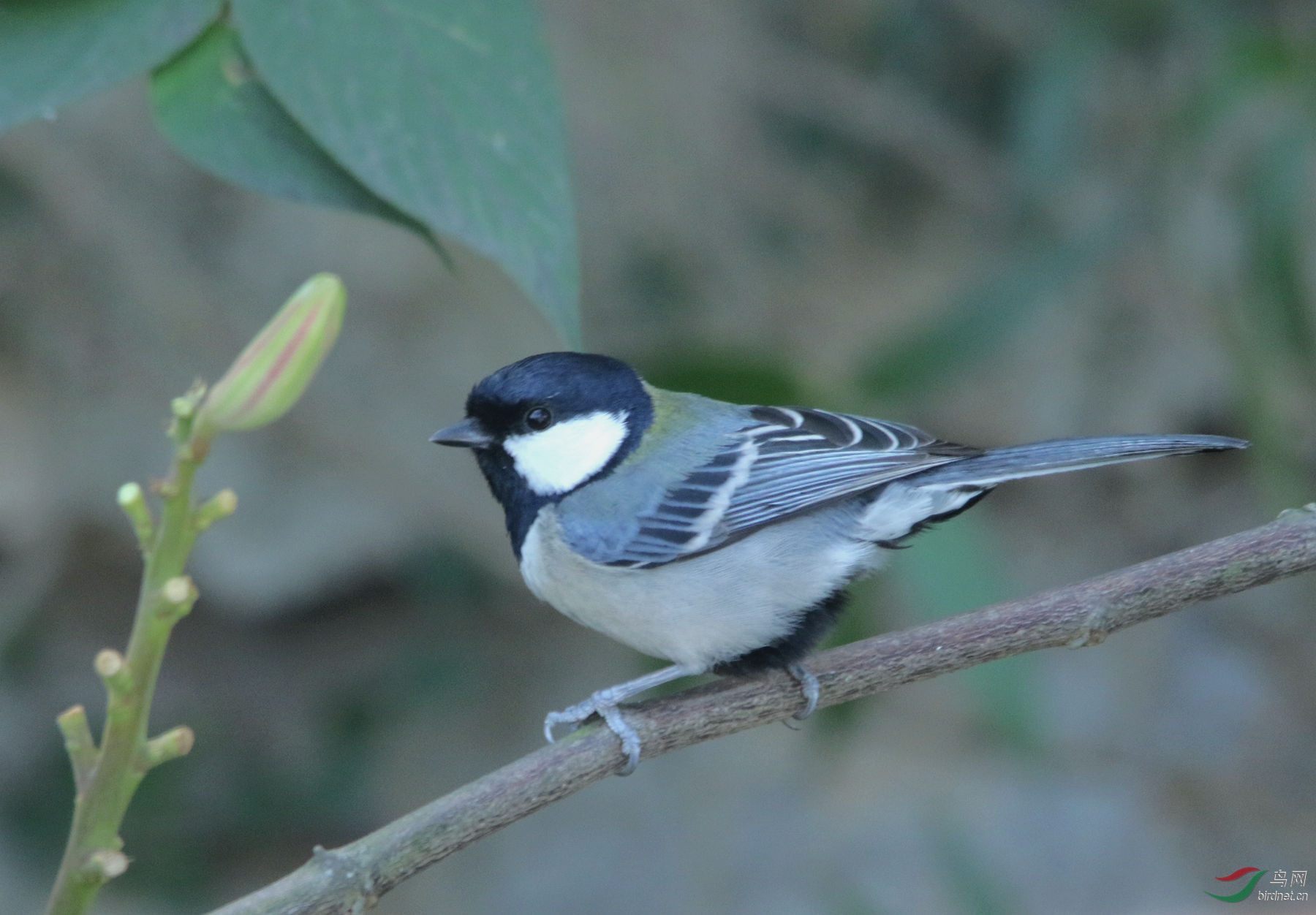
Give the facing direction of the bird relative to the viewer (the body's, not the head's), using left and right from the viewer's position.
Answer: facing to the left of the viewer
